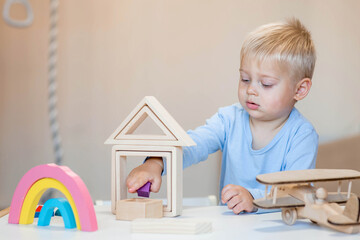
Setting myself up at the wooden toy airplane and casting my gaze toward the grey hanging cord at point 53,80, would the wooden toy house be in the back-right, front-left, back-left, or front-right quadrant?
front-left

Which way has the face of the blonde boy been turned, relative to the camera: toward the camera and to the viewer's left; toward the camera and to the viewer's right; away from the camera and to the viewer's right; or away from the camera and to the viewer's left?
toward the camera and to the viewer's left

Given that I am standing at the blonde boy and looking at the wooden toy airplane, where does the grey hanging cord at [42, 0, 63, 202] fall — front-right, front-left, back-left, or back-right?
back-right

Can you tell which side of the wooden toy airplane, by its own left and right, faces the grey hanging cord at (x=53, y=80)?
front
